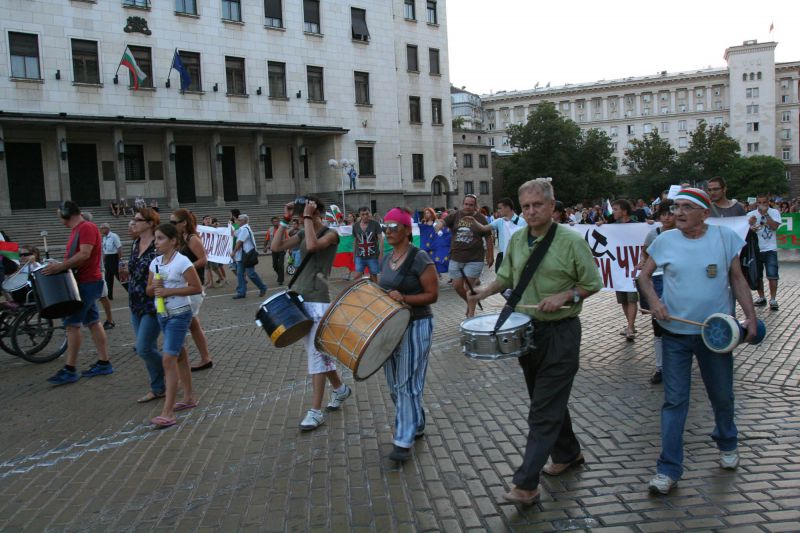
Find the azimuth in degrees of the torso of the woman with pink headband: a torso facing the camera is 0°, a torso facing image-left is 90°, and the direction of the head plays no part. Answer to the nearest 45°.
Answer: approximately 45°

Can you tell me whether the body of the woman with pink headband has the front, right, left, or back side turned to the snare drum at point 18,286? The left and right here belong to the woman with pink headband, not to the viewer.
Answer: right

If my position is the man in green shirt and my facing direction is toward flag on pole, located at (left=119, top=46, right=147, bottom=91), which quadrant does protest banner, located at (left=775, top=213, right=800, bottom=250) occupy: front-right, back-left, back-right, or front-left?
front-right

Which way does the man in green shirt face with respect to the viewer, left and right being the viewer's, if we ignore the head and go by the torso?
facing the viewer and to the left of the viewer

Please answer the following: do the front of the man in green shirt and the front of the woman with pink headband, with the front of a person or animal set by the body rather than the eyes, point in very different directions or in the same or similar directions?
same or similar directions

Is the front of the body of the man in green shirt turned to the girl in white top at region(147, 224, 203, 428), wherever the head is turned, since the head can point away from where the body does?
no

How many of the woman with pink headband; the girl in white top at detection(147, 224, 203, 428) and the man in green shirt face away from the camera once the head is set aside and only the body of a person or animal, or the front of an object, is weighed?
0

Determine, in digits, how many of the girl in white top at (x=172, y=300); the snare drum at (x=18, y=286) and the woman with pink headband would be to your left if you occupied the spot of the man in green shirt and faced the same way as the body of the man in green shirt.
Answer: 0

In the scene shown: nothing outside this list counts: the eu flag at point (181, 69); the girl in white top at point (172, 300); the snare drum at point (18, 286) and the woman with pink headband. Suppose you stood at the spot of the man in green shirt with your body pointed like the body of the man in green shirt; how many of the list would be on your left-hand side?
0

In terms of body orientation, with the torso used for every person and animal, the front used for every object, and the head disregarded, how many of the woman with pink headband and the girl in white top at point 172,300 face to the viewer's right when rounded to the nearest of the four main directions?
0

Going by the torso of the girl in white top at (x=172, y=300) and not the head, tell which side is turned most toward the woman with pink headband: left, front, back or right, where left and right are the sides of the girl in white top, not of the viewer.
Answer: left

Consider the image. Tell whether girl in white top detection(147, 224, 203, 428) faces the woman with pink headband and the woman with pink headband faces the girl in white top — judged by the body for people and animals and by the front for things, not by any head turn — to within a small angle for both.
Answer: no

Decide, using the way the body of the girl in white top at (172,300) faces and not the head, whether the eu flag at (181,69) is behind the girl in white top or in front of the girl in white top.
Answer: behind

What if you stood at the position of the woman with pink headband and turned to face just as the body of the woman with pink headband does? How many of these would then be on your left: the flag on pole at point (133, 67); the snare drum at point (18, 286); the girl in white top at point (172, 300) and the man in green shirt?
1

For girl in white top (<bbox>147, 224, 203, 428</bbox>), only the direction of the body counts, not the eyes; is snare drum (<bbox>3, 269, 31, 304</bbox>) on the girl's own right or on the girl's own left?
on the girl's own right

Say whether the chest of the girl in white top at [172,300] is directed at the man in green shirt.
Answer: no

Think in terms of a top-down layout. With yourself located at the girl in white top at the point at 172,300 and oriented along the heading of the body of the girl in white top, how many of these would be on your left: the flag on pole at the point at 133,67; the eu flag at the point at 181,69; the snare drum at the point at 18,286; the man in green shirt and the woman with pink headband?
2

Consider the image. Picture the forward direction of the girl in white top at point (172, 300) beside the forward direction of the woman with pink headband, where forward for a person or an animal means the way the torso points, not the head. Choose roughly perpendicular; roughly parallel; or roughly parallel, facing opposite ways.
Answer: roughly parallel

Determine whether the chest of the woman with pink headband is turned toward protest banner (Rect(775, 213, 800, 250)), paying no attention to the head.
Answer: no

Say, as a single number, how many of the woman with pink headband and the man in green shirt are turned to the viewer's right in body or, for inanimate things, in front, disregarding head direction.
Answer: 0
